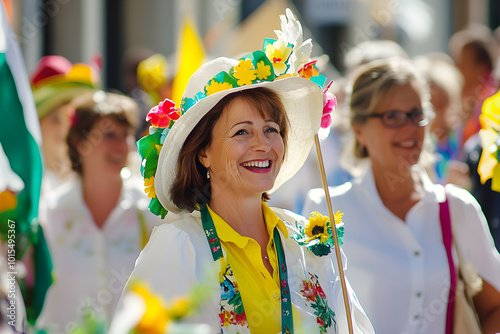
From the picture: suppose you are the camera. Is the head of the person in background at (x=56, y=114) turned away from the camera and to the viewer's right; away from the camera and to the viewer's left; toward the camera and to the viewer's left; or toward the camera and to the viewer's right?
toward the camera and to the viewer's right

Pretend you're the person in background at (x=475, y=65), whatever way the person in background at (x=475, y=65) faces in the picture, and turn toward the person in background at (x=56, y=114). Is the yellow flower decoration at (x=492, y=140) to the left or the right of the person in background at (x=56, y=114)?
left

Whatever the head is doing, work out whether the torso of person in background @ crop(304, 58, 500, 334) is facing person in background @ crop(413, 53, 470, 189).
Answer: no

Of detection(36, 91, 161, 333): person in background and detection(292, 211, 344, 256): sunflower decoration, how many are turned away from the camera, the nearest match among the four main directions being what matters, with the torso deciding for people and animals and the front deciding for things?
0

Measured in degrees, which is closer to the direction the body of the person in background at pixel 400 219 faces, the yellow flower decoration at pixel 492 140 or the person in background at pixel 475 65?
the yellow flower decoration

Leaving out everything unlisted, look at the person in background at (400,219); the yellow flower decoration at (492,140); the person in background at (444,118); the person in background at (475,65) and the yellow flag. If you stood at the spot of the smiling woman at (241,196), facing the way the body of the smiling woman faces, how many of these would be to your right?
0

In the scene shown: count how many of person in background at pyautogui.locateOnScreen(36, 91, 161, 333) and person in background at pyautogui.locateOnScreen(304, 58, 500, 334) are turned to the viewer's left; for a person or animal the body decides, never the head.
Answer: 0

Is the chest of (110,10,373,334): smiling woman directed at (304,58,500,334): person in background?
no

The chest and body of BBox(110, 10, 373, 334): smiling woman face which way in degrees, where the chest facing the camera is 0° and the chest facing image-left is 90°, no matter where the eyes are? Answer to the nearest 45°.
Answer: approximately 315°

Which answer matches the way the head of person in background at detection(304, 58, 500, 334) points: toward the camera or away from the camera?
toward the camera

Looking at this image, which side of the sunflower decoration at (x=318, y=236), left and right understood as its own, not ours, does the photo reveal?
front

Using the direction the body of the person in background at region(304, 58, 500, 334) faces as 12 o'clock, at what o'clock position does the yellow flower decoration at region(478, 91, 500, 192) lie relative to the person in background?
The yellow flower decoration is roughly at 10 o'clock from the person in background.

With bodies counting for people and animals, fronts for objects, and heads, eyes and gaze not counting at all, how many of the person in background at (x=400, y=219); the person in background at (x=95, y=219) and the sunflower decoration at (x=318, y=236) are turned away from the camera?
0

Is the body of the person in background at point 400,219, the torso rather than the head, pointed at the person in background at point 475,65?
no

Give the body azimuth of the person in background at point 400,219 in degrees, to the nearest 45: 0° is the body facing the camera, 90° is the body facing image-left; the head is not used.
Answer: approximately 315°

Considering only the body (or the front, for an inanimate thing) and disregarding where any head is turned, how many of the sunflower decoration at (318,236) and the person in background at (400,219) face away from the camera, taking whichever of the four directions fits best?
0

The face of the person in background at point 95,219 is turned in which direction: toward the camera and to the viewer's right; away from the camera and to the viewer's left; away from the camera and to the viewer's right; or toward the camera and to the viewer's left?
toward the camera and to the viewer's right

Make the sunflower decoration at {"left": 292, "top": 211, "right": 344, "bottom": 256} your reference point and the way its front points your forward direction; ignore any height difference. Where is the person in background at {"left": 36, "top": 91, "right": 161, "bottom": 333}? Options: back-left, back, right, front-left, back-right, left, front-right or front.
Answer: back-right

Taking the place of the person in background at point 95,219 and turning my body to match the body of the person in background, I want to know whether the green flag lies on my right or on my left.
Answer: on my right

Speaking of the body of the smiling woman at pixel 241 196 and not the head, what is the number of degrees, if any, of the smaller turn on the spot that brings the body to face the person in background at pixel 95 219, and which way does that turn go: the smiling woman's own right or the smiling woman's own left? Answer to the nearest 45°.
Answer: approximately 180°
